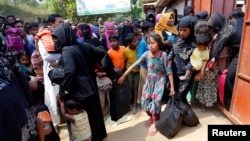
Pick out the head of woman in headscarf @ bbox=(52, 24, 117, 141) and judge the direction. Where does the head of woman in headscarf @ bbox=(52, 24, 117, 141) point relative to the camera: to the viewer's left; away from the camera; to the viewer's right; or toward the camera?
to the viewer's left

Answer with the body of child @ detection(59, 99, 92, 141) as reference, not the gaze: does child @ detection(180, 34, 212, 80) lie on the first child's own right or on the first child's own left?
on the first child's own right

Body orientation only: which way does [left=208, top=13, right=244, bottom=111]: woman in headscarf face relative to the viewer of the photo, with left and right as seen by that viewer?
facing to the left of the viewer

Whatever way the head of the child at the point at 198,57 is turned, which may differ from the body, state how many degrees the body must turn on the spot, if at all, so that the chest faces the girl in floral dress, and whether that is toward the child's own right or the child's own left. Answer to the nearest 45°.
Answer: approximately 45° to the child's own right

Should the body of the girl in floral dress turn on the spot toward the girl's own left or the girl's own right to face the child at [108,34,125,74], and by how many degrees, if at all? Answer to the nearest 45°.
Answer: approximately 90° to the girl's own right

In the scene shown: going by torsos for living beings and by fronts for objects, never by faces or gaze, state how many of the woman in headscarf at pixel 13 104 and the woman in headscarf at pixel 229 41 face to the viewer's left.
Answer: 1

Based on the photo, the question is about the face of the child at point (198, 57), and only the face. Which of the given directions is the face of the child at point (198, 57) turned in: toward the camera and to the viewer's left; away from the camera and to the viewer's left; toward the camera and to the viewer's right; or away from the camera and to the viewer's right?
toward the camera and to the viewer's left

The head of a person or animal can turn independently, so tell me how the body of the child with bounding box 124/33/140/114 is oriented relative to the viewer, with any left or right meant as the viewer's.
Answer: facing the viewer and to the right of the viewer

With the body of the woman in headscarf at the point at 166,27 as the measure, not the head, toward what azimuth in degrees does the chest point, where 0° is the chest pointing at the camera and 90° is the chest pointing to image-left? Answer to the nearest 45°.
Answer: approximately 315°

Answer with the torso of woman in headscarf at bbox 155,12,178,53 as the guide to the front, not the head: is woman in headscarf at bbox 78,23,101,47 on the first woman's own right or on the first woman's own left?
on the first woman's own right

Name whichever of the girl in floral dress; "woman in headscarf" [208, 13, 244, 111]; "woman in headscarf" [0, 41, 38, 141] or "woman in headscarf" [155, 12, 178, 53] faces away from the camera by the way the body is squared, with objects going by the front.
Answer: "woman in headscarf" [0, 41, 38, 141]

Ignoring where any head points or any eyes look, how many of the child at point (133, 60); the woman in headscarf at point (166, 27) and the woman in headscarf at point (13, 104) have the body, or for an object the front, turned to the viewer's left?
0

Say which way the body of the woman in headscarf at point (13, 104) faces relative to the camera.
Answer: away from the camera

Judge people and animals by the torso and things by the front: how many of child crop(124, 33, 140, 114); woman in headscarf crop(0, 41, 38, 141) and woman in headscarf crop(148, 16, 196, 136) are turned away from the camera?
1
